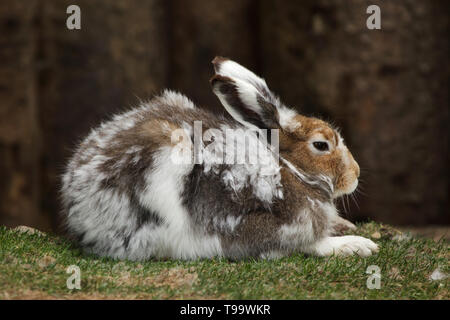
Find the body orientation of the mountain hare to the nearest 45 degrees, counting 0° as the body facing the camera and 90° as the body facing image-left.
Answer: approximately 270°
